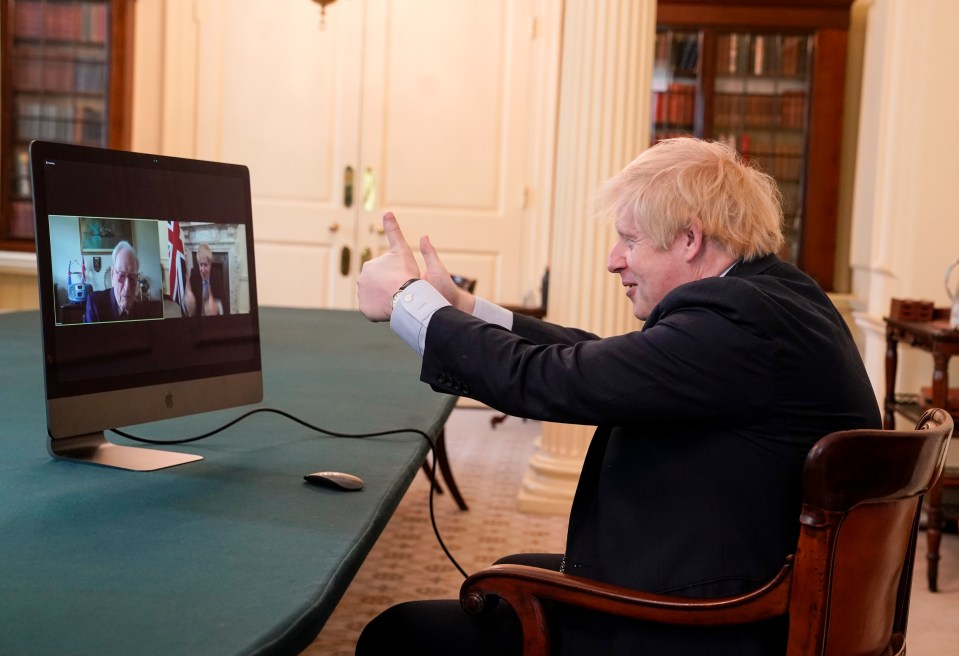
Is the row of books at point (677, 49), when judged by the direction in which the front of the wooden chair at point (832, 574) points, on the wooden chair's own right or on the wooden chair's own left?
on the wooden chair's own right

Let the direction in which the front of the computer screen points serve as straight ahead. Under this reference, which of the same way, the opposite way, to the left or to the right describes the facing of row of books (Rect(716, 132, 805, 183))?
to the right

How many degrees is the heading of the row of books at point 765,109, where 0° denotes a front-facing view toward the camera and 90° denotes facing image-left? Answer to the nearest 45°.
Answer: approximately 0°

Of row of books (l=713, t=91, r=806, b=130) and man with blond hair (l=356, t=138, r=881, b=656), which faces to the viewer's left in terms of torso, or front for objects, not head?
the man with blond hair

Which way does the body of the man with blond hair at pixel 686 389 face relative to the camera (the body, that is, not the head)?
to the viewer's left

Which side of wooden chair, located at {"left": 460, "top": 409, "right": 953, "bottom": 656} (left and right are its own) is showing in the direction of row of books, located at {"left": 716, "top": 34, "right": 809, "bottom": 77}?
right

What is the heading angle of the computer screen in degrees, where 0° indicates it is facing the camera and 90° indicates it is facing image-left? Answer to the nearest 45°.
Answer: approximately 315°

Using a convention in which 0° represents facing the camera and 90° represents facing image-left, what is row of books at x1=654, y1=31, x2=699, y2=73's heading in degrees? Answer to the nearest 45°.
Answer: approximately 0°

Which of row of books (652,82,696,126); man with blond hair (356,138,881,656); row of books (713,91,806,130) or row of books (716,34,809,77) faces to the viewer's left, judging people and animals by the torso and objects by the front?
the man with blond hair

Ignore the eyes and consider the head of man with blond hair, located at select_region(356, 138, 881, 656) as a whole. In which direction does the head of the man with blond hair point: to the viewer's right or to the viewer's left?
to the viewer's left
